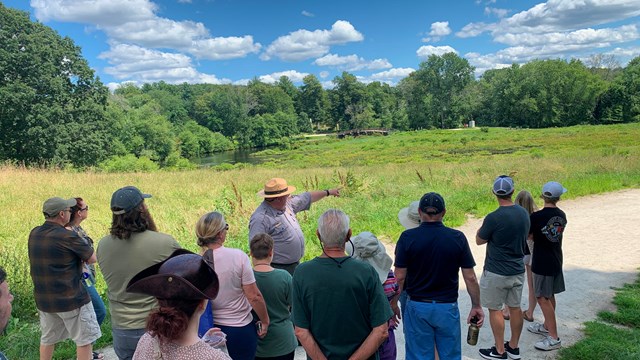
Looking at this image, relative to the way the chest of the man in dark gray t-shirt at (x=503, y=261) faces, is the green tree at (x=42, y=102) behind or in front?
in front

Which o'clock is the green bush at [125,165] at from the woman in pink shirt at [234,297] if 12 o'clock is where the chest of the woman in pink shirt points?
The green bush is roughly at 10 o'clock from the woman in pink shirt.

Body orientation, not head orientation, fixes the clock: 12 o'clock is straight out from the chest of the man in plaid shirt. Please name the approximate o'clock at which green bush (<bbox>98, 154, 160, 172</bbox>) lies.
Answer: The green bush is roughly at 11 o'clock from the man in plaid shirt.

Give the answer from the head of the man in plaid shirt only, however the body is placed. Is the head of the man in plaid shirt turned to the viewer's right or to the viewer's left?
to the viewer's right

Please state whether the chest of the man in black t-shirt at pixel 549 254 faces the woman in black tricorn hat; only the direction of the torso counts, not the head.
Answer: no

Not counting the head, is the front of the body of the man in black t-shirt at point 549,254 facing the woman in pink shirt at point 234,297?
no

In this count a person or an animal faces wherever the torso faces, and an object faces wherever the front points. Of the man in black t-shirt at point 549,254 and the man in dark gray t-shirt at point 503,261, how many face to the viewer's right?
0

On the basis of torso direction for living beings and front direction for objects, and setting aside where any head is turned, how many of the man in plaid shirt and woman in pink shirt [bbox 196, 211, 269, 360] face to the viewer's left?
0

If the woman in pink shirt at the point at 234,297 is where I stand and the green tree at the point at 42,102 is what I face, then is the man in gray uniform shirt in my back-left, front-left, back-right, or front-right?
front-right

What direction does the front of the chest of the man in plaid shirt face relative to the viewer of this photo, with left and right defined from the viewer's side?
facing away from the viewer and to the right of the viewer

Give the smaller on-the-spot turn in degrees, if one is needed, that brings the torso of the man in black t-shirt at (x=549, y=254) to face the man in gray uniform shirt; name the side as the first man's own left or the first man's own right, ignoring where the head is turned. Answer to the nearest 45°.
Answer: approximately 90° to the first man's own left

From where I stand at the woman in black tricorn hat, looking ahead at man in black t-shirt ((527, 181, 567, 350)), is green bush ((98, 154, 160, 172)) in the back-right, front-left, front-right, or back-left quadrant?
front-left

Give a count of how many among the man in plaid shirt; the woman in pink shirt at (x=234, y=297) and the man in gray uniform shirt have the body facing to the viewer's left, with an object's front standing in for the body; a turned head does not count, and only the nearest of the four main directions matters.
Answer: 0

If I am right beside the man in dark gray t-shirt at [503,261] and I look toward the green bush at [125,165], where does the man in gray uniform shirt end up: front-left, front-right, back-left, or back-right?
front-left

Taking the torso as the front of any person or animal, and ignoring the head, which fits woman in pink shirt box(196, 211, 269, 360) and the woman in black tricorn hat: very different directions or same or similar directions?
same or similar directions

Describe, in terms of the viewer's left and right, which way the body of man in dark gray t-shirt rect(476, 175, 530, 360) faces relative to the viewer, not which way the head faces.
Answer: facing away from the viewer and to the left of the viewer

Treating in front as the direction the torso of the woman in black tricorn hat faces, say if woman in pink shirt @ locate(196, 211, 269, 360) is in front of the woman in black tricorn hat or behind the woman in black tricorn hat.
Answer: in front

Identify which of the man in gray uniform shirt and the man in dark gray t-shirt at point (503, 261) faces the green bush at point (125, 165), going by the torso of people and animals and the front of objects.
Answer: the man in dark gray t-shirt

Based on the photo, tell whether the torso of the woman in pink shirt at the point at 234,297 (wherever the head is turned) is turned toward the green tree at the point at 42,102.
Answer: no

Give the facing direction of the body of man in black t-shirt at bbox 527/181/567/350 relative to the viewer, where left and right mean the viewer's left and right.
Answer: facing away from the viewer and to the left of the viewer

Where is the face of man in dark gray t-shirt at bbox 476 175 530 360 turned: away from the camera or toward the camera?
away from the camera
